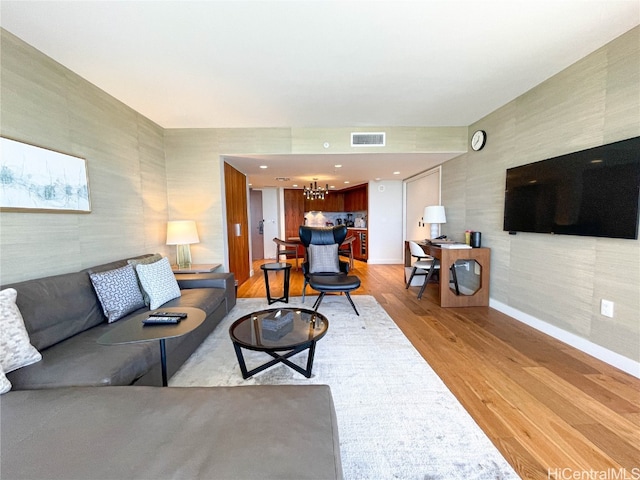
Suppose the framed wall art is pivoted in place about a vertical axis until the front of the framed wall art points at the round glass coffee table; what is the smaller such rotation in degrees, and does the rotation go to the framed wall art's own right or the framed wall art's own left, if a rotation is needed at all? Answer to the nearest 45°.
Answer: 0° — it already faces it

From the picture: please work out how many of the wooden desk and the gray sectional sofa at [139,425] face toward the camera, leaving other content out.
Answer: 0

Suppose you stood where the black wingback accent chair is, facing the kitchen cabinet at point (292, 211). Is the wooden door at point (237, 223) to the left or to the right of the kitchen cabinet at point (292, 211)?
left

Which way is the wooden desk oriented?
to the viewer's left

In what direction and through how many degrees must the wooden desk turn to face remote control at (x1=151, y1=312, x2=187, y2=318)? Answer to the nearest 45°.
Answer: approximately 45° to its left

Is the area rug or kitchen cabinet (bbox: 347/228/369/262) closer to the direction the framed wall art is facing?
the area rug

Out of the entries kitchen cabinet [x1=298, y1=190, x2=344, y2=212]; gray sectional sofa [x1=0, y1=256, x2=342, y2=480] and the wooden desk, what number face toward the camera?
1

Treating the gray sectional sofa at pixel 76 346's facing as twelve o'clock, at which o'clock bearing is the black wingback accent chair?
The black wingback accent chair is roughly at 10 o'clock from the gray sectional sofa.

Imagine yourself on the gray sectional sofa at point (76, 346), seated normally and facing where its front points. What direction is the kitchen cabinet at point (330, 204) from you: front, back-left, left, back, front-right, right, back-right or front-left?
left

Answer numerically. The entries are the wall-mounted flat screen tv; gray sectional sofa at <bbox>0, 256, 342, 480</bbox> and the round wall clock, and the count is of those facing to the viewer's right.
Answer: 1

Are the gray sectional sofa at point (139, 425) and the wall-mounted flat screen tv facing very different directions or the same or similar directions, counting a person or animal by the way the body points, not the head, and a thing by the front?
very different directions

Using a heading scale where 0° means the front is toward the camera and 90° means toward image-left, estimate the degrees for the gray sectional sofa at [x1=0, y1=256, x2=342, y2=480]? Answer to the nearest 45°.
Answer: approximately 270°

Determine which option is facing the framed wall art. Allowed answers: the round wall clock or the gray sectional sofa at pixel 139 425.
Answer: the round wall clock
